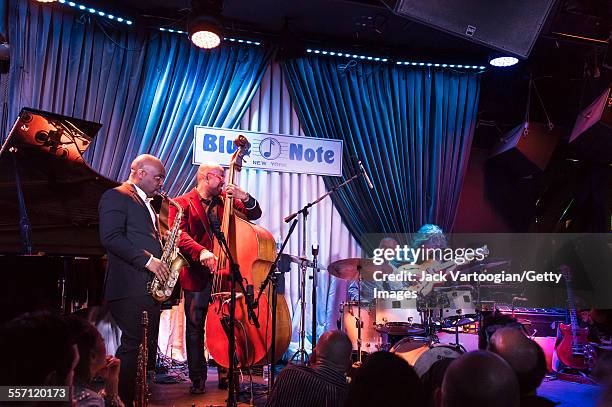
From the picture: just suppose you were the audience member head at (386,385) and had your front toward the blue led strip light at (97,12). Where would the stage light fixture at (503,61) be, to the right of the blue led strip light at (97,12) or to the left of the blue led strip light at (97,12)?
right

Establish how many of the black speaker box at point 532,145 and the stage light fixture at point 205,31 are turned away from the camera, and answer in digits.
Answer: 0

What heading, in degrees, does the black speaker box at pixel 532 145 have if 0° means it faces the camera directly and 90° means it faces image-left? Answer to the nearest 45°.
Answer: approximately 45°

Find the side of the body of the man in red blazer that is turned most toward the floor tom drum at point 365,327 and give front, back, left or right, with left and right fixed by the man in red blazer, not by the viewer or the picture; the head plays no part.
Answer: left

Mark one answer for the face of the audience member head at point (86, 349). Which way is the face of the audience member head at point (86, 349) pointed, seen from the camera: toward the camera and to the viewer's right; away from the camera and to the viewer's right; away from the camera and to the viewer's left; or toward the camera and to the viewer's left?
away from the camera and to the viewer's right

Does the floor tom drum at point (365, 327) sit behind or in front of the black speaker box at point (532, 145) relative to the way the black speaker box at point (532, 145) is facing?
in front

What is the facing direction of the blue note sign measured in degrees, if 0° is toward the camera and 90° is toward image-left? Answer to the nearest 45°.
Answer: approximately 0°

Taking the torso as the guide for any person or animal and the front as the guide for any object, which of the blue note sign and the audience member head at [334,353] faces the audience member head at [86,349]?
the blue note sign

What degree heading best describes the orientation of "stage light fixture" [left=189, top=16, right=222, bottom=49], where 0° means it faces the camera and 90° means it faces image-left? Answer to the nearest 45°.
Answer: approximately 0°

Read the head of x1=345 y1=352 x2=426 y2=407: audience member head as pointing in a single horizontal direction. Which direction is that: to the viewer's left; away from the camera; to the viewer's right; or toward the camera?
away from the camera

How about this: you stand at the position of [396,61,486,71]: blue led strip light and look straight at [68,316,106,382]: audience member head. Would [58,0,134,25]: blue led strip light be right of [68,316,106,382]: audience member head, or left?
right

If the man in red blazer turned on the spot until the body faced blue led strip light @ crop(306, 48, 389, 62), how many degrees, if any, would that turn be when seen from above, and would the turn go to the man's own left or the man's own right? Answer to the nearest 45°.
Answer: approximately 90° to the man's own left

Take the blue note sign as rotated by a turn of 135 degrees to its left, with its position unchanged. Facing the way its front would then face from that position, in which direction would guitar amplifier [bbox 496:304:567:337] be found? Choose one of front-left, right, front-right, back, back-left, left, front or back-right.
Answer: front-right
